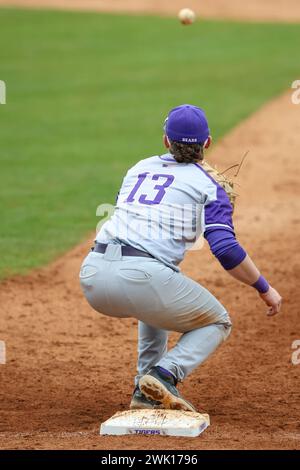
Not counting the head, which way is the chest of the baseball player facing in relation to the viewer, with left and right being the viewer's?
facing away from the viewer and to the right of the viewer

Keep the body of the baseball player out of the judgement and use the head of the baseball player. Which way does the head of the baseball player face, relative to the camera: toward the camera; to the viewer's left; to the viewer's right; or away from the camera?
away from the camera
